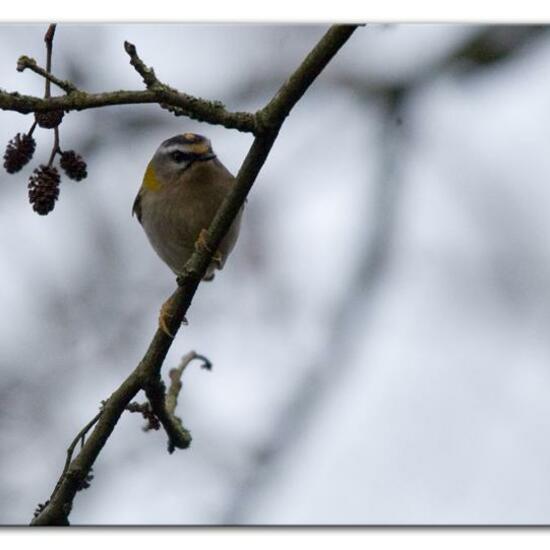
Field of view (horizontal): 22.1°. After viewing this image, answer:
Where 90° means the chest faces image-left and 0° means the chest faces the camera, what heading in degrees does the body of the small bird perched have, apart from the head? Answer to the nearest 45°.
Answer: approximately 315°
